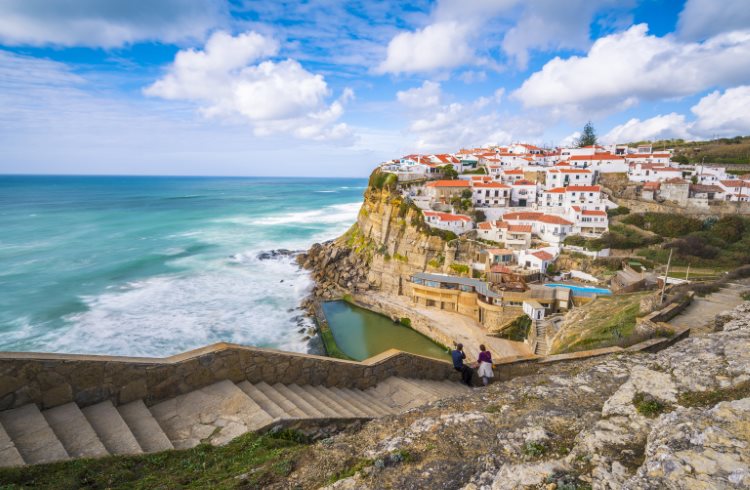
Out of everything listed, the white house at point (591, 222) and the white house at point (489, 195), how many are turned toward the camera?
2

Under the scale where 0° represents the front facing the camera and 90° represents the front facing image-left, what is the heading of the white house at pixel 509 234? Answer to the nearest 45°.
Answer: approximately 0°

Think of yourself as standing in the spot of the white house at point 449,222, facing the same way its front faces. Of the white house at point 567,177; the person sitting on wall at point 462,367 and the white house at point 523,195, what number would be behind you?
2

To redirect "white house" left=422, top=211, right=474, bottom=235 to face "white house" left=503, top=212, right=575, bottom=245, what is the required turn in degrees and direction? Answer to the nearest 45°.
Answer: approximately 135° to its left

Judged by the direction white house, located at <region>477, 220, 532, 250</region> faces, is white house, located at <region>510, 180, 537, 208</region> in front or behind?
behind

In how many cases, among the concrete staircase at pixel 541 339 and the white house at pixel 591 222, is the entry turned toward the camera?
2

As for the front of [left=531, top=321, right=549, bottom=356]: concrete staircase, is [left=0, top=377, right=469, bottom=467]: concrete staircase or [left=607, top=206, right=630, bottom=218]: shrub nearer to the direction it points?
the concrete staircase

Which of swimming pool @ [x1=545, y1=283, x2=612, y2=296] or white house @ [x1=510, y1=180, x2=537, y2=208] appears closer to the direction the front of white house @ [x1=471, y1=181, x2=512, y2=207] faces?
the swimming pool

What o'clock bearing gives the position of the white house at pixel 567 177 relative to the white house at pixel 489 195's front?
the white house at pixel 567 177 is roughly at 8 o'clock from the white house at pixel 489 195.

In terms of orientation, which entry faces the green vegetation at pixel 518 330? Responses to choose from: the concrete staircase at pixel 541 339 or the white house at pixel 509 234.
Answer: the white house

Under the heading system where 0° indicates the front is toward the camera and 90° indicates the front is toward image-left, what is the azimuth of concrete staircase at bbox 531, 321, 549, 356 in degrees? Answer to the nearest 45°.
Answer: approximately 0°
